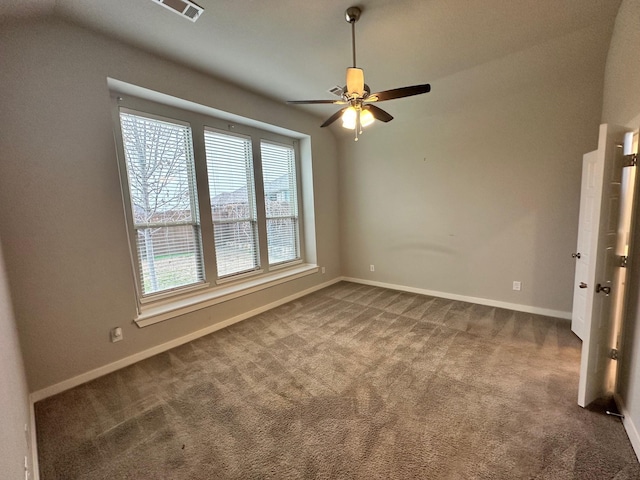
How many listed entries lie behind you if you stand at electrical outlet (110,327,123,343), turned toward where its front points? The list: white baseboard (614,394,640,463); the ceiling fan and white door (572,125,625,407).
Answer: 0

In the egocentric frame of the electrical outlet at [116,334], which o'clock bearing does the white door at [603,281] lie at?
The white door is roughly at 12 o'clock from the electrical outlet.

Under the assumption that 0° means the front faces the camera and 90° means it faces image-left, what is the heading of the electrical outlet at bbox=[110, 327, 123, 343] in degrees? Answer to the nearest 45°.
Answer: approximately 315°

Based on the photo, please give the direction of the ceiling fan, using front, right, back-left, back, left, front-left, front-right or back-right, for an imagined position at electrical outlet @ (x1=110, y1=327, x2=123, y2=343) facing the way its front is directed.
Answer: front

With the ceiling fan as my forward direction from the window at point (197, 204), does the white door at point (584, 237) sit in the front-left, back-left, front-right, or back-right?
front-left

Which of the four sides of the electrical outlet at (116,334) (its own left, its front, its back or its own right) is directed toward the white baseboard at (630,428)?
front

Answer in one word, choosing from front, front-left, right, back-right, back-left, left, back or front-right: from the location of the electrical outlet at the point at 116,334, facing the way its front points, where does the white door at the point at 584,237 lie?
front
